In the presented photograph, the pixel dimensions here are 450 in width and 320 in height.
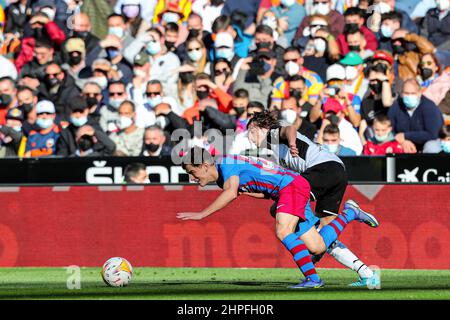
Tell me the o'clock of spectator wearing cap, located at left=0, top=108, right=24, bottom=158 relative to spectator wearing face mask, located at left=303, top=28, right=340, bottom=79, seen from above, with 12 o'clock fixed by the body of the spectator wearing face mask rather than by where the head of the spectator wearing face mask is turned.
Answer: The spectator wearing cap is roughly at 3 o'clock from the spectator wearing face mask.

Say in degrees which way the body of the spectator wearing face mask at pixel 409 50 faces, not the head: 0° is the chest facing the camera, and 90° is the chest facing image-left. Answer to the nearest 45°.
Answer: approximately 45°
